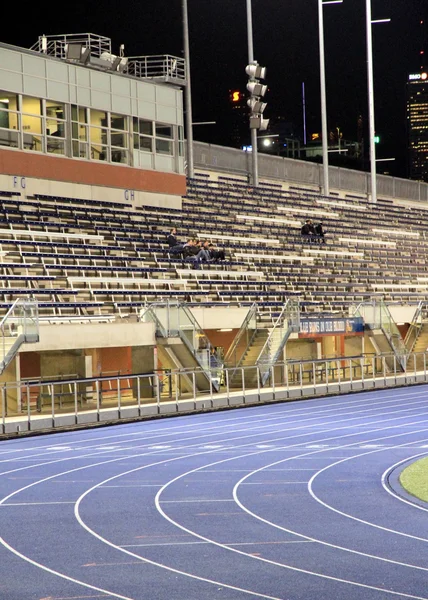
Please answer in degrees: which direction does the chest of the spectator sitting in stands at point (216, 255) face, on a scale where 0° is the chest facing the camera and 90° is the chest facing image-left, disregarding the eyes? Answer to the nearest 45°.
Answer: approximately 315°

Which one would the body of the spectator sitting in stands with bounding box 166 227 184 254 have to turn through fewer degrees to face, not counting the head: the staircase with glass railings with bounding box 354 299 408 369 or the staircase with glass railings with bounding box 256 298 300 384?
the staircase with glass railings with bounding box 256 298 300 384

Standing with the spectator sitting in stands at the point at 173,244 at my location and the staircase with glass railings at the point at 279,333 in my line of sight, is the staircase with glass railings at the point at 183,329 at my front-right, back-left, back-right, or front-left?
front-right

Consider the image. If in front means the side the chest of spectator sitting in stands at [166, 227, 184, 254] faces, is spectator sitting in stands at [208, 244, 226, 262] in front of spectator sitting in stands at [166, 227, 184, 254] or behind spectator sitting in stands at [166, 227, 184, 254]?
in front

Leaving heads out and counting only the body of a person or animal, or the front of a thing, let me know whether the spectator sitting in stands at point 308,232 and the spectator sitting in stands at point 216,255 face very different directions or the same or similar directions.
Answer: same or similar directions

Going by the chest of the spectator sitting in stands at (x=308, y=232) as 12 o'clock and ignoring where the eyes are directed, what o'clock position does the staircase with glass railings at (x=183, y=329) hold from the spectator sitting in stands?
The staircase with glass railings is roughly at 2 o'clock from the spectator sitting in stands.

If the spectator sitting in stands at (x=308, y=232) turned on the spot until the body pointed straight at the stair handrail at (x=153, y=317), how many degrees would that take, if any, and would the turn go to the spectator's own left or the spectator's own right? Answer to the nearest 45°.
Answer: approximately 45° to the spectator's own right

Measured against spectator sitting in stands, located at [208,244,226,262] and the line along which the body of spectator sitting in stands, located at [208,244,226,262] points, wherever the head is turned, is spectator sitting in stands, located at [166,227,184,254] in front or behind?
behind

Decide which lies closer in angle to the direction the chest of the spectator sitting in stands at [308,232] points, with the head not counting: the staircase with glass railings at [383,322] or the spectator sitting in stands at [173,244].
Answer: the staircase with glass railings

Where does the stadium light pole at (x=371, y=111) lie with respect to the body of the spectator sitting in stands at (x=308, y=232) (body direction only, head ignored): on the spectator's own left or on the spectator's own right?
on the spectator's own left

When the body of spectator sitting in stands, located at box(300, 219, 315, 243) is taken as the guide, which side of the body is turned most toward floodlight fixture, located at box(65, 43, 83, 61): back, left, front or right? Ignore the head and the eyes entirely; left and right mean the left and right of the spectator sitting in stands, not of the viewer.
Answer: right

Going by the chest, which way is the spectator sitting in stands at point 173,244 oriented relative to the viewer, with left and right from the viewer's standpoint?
facing the viewer and to the right of the viewer

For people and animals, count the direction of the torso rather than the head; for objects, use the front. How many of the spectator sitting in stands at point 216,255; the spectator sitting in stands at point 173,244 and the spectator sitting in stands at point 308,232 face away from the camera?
0
